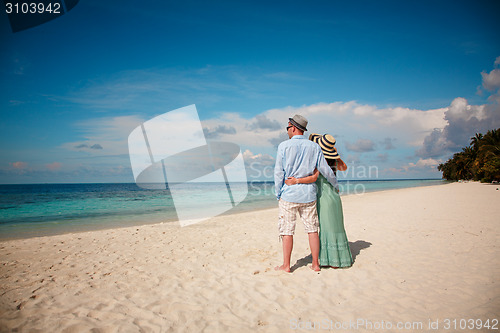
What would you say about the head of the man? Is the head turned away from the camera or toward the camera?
away from the camera

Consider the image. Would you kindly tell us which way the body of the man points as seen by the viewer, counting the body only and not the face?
away from the camera

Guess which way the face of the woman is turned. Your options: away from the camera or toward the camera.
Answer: away from the camera
